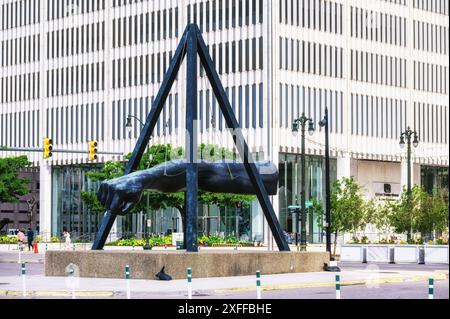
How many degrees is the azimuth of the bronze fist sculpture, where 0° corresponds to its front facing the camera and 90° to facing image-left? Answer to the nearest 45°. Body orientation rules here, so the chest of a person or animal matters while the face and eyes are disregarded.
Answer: approximately 90°
